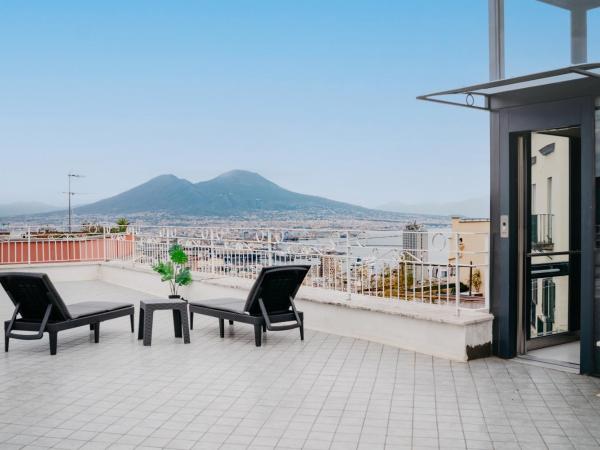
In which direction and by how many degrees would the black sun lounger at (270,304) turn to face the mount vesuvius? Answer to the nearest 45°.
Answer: approximately 45° to its right

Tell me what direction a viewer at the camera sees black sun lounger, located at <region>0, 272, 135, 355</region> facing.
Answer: facing away from the viewer and to the right of the viewer

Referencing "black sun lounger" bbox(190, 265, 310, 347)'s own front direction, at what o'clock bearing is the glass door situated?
The glass door is roughly at 5 o'clock from the black sun lounger.

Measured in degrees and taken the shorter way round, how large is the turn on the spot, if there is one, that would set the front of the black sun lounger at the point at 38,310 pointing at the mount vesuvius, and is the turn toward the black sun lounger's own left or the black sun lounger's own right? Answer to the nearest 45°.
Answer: approximately 45° to the black sun lounger's own left

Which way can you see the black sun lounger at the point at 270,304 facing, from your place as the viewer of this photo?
facing away from the viewer and to the left of the viewer
